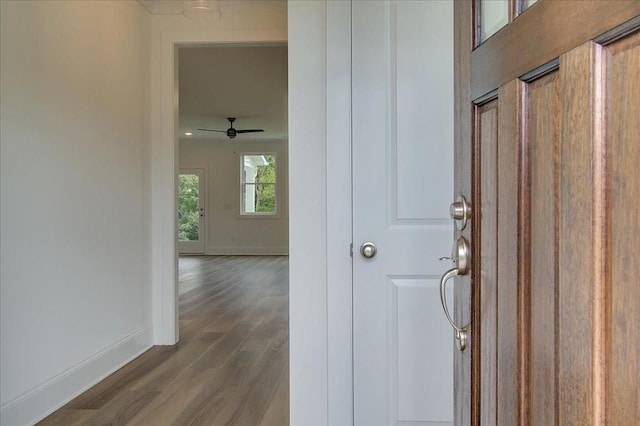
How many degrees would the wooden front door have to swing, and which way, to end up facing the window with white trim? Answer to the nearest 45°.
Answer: approximately 90° to its right

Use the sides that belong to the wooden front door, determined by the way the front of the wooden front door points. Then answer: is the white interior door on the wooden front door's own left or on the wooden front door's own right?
on the wooden front door's own right

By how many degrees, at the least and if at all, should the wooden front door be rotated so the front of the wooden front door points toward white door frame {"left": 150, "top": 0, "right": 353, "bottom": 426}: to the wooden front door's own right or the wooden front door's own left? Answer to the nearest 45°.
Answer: approximately 90° to the wooden front door's own right

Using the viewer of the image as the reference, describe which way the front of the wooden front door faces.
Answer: facing the viewer and to the left of the viewer

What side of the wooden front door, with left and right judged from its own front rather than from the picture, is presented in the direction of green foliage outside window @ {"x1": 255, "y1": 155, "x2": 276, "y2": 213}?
right

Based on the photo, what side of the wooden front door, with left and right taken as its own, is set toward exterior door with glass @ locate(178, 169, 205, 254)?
right
